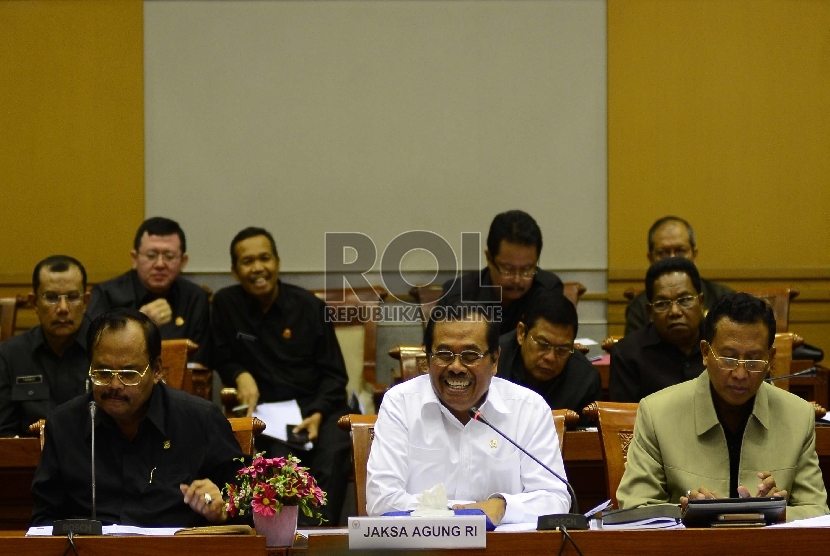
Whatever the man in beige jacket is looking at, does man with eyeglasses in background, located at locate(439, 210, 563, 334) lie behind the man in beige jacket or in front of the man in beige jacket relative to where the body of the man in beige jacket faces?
behind

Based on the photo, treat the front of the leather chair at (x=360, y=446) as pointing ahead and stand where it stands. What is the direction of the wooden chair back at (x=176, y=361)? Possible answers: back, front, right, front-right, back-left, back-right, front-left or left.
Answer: back-right

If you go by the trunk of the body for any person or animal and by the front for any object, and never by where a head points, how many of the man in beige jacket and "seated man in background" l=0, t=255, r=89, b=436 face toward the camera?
2

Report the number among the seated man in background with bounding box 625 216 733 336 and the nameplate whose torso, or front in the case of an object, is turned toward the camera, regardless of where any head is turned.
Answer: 2

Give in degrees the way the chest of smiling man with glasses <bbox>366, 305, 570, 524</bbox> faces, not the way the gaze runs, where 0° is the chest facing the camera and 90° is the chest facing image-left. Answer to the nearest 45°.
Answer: approximately 0°
